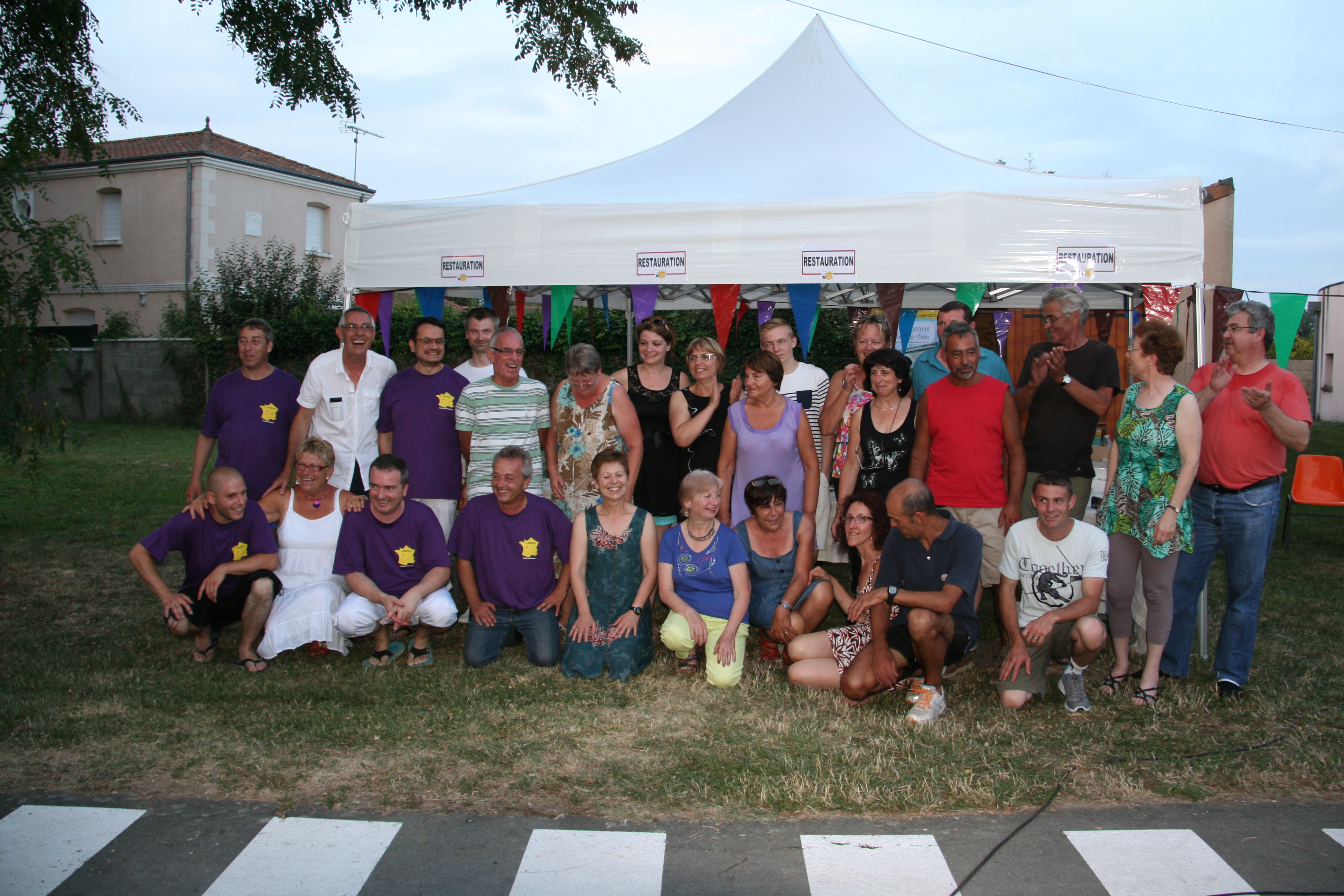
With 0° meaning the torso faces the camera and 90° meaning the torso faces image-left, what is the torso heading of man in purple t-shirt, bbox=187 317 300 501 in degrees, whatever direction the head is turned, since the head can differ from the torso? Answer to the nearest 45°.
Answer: approximately 0°

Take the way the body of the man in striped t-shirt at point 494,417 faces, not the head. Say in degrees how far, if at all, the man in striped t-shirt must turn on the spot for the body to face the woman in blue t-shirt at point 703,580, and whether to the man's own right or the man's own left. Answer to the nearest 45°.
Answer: approximately 45° to the man's own left

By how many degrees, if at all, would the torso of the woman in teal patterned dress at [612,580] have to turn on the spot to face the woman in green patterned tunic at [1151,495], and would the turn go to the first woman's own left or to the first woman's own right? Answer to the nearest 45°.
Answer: approximately 90° to the first woman's own left

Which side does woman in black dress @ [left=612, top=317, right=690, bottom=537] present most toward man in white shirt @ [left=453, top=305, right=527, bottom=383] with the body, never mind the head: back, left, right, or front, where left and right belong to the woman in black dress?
right

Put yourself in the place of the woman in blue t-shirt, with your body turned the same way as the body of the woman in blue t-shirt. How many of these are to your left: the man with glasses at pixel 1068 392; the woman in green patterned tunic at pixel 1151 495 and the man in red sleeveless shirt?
3

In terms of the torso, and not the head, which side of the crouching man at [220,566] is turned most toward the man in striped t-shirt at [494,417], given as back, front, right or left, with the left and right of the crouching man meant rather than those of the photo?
left
